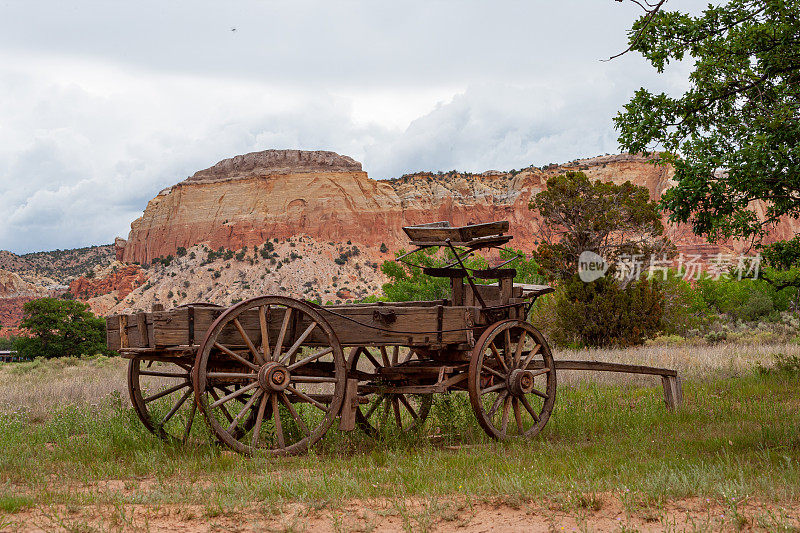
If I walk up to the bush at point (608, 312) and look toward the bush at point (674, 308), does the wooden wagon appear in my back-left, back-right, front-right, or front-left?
back-right

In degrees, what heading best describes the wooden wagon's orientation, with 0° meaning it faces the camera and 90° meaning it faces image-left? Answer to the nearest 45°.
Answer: approximately 225°

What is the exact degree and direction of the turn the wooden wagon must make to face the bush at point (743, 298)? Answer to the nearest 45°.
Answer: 0° — it already faces it

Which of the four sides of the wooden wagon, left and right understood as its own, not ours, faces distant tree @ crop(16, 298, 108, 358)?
left
